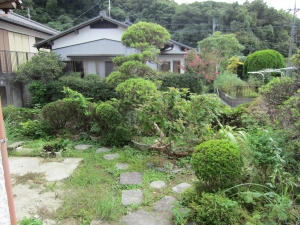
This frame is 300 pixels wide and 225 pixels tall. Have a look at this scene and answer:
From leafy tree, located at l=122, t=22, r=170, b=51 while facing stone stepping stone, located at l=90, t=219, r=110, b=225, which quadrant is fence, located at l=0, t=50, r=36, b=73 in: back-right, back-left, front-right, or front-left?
back-right

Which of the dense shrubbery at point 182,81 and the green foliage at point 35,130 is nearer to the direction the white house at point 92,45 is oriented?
the green foliage

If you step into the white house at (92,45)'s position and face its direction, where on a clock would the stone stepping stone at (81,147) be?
The stone stepping stone is roughly at 12 o'clock from the white house.

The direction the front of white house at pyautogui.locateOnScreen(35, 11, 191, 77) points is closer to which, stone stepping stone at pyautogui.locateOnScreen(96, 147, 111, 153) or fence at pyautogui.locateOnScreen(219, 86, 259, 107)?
the stone stepping stone

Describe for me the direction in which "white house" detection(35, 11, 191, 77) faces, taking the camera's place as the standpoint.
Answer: facing the viewer

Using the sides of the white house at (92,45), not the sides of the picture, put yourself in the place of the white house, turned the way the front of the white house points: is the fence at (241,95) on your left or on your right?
on your left

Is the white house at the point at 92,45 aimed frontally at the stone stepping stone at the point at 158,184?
yes

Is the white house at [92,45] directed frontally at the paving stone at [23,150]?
yes

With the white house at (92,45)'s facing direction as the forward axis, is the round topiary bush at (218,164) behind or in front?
in front

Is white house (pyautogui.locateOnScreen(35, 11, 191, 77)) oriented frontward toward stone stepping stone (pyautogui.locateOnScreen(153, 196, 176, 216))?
yes

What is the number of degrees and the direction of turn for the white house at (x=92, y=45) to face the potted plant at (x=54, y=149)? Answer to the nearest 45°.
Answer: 0° — it already faces it

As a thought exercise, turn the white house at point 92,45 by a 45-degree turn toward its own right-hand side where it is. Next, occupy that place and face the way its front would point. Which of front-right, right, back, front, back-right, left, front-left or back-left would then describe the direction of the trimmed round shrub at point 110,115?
front-left

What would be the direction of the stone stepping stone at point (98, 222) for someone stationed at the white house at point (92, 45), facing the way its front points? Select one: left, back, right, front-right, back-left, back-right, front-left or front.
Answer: front

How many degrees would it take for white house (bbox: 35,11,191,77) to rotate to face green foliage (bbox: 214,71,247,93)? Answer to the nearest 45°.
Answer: approximately 90° to its left

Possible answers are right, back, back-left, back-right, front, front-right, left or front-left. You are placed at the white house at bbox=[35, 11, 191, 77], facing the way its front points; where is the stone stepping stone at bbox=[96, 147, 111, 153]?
front

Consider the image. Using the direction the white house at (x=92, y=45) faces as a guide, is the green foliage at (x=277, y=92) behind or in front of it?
in front
